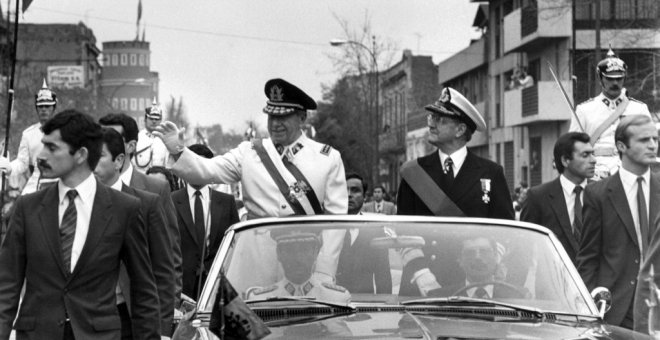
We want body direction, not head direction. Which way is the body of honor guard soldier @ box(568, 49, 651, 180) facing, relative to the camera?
toward the camera

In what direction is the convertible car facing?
toward the camera

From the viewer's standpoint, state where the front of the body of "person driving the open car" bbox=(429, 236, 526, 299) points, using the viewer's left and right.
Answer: facing the viewer

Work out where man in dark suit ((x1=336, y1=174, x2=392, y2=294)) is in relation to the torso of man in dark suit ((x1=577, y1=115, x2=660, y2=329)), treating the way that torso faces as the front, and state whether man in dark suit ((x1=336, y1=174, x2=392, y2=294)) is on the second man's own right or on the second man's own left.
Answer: on the second man's own right

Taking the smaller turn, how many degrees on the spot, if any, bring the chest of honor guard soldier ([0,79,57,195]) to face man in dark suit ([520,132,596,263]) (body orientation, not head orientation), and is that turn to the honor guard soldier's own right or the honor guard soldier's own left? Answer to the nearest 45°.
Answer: approximately 45° to the honor guard soldier's own left

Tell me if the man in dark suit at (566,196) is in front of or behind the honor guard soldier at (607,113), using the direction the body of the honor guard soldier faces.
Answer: in front

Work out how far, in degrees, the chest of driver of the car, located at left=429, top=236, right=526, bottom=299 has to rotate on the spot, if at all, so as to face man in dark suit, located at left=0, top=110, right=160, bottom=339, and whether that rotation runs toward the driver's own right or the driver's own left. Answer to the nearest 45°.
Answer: approximately 90° to the driver's own right

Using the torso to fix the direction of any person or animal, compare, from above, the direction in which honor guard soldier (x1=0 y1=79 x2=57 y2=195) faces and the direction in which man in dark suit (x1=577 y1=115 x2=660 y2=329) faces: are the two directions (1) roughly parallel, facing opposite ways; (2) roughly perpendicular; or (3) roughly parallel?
roughly parallel

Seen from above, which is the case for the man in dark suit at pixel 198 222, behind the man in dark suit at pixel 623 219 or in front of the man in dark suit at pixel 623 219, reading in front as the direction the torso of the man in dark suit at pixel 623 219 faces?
behind
